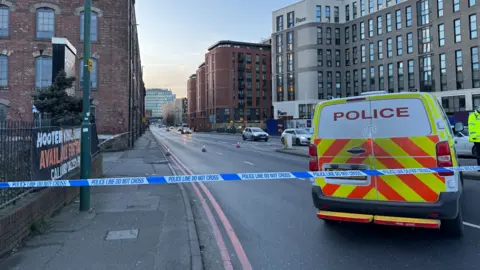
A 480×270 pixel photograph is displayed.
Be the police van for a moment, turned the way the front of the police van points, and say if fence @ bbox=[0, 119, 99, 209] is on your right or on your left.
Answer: on your left

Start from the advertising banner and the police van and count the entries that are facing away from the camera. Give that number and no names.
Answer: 1

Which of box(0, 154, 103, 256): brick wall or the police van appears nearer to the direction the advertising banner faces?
the police van

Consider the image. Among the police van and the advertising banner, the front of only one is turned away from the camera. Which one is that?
the police van

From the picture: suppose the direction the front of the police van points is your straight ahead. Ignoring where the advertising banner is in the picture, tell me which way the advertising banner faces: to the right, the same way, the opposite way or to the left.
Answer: to the right

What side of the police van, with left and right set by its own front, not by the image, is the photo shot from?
back

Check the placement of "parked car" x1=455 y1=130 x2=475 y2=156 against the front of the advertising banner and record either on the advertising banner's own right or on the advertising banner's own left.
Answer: on the advertising banner's own left

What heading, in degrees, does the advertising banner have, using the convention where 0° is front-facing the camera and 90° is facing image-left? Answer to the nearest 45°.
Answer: approximately 315°
